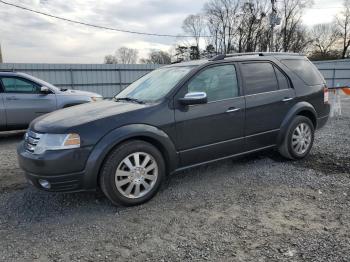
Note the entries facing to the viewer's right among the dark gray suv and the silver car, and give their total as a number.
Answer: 1

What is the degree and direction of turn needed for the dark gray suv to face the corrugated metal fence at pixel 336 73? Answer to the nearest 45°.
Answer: approximately 180°

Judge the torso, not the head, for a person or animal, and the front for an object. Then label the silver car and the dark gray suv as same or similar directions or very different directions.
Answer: very different directions

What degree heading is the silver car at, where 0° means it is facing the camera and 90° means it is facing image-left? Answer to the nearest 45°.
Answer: approximately 270°

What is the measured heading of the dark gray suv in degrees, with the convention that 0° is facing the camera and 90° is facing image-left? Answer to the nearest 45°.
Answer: approximately 45°

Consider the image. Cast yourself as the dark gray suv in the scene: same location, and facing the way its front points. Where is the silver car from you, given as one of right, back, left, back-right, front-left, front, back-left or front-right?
right

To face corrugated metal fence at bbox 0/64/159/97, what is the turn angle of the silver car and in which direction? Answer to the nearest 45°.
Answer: approximately 90° to its left

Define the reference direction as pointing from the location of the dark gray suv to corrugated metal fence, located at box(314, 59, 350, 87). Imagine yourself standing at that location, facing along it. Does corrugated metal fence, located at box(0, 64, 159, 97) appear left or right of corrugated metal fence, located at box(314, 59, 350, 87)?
left

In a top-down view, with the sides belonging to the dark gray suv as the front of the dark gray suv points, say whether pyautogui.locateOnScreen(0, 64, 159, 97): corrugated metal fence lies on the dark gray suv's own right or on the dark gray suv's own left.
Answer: on the dark gray suv's own right

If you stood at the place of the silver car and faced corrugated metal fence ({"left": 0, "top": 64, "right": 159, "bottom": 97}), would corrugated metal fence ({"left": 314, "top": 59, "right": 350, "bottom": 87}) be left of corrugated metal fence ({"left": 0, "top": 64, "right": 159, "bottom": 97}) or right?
right
